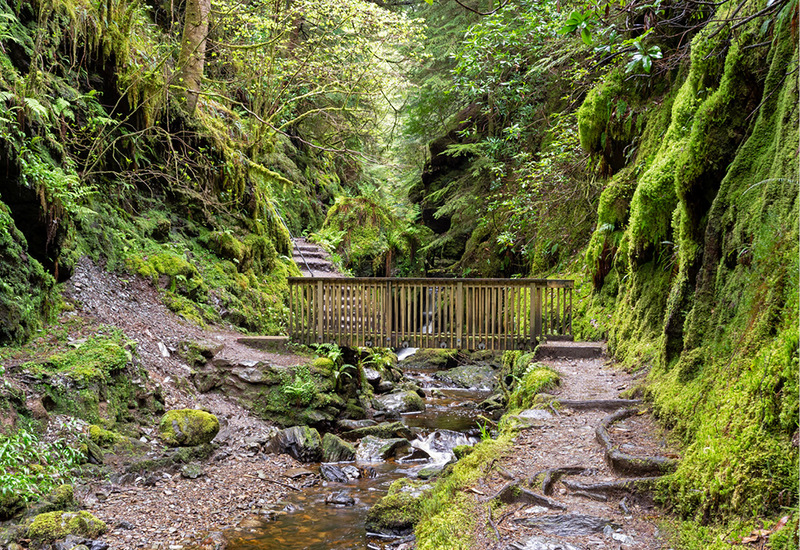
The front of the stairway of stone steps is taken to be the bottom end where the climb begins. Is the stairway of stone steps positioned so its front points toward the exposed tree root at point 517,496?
yes

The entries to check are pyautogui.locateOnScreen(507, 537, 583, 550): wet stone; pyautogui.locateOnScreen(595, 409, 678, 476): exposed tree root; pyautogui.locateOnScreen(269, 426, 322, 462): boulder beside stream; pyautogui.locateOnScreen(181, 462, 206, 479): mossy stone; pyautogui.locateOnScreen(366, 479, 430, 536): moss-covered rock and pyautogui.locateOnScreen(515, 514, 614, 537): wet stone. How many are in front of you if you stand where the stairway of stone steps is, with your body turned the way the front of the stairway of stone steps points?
6

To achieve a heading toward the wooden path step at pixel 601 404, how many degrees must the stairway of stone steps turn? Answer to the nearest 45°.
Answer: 0° — it already faces it

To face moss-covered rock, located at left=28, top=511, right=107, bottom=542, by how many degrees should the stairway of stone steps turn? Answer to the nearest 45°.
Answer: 0° — it already faces it

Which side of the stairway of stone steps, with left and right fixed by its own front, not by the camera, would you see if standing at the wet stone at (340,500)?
front

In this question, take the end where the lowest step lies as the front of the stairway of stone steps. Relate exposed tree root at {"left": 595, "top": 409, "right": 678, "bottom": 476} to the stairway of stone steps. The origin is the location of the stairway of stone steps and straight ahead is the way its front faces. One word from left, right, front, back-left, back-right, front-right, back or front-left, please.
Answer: front

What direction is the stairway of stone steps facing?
toward the camera

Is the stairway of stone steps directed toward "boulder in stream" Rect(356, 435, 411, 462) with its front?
yes

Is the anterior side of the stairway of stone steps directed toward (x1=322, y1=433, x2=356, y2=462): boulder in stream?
yes

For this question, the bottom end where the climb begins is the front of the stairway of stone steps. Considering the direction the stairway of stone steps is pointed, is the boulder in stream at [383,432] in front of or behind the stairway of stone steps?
in front

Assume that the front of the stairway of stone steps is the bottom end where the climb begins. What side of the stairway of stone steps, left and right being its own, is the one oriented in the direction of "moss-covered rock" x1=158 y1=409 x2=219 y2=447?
front

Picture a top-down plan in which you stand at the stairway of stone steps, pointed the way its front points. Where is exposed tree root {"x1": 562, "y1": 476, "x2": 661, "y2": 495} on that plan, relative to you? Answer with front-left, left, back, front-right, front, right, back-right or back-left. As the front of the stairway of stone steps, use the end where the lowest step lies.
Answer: front

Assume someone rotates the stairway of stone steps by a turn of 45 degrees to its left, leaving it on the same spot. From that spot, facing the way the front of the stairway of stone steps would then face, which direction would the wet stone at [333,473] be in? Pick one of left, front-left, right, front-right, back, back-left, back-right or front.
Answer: front-right

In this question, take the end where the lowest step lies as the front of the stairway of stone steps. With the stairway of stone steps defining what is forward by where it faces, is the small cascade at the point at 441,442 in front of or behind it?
in front

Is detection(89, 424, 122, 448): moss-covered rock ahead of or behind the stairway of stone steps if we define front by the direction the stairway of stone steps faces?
ahead
